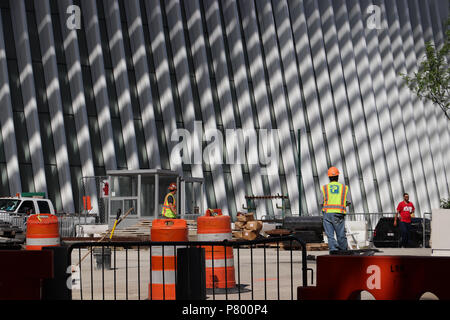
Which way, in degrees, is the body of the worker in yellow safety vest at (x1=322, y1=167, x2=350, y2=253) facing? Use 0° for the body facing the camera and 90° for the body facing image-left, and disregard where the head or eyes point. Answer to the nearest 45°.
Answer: approximately 180°

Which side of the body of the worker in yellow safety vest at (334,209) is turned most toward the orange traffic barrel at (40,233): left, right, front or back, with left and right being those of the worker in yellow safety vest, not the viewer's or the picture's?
left

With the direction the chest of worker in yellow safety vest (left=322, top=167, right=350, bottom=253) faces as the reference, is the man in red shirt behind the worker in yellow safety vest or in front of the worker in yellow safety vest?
in front

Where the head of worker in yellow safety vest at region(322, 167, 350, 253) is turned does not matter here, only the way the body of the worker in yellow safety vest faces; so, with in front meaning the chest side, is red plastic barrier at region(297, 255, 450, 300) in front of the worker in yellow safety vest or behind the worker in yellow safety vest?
behind

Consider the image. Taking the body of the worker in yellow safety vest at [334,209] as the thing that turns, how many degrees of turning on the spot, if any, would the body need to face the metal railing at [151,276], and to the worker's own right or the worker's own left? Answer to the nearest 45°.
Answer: approximately 135° to the worker's own left

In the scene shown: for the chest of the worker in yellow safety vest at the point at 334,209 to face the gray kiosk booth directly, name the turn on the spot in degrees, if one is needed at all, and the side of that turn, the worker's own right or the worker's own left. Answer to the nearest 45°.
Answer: approximately 45° to the worker's own left

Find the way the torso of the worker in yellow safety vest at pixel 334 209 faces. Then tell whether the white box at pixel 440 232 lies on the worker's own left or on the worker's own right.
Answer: on the worker's own right

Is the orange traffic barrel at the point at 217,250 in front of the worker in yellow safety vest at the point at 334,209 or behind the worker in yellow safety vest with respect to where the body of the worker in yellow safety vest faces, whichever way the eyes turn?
behind
